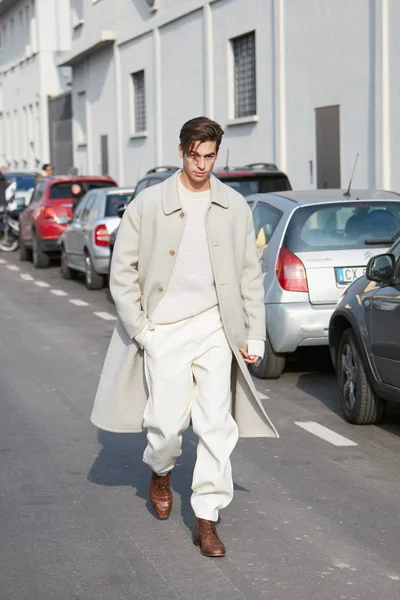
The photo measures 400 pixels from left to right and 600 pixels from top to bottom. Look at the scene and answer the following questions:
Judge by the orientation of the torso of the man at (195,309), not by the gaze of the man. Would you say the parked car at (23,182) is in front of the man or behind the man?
behind

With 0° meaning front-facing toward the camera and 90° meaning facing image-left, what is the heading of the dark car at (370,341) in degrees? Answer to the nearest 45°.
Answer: approximately 135°

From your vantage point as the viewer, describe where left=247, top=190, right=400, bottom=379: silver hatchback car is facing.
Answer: facing away from the viewer and to the left of the viewer

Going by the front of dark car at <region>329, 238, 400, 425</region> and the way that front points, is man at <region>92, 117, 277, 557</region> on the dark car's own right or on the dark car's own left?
on the dark car's own left

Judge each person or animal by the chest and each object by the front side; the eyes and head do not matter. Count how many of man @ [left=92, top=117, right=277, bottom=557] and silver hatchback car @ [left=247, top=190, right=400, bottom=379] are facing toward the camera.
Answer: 1

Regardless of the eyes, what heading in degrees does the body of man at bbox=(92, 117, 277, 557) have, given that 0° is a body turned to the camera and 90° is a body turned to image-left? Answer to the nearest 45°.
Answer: approximately 0°

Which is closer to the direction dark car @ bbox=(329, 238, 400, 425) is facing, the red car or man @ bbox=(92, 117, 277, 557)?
the red car
